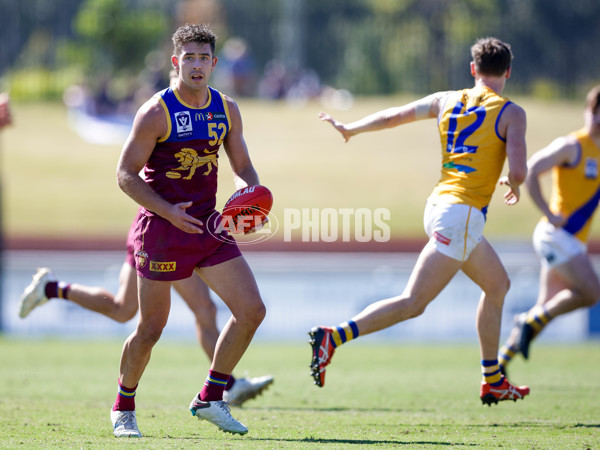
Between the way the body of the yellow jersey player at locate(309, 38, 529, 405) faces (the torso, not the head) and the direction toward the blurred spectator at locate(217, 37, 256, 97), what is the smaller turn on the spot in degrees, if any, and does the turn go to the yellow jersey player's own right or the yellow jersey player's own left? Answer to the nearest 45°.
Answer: approximately 45° to the yellow jersey player's own left

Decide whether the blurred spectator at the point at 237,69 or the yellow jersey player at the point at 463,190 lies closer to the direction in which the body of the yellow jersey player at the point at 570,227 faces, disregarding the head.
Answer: the yellow jersey player

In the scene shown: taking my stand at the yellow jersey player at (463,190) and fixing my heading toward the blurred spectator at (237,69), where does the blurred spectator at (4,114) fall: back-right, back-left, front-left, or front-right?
front-left
